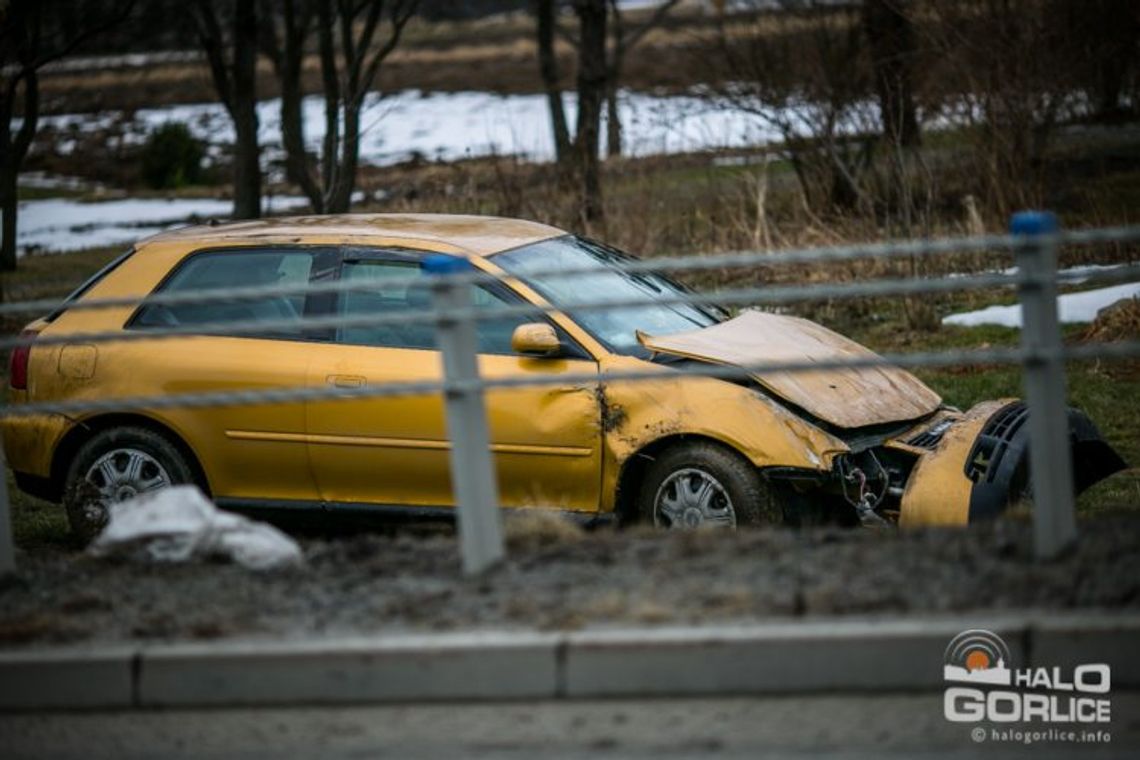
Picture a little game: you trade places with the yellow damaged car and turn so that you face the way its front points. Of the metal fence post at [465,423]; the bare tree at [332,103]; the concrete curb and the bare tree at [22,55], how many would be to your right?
2

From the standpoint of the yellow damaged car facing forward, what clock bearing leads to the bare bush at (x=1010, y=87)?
The bare bush is roughly at 10 o'clock from the yellow damaged car.

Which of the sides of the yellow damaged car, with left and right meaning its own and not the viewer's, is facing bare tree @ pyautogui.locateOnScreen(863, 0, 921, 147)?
left

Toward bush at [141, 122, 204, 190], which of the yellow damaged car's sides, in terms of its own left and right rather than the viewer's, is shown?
left

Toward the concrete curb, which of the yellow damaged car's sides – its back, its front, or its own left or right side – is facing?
right

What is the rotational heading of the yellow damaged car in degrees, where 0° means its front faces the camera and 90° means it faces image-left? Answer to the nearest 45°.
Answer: approximately 270°

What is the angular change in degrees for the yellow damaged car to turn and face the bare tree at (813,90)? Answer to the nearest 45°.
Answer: approximately 90° to its left

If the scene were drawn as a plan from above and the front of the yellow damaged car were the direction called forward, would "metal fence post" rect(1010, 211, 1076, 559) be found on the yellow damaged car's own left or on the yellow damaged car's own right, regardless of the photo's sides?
on the yellow damaged car's own right
